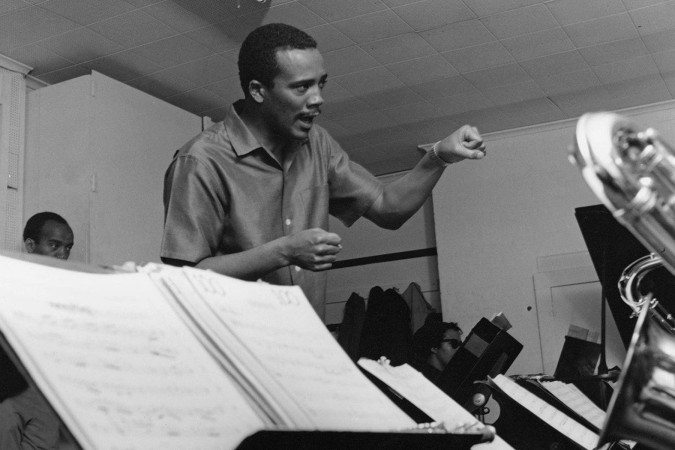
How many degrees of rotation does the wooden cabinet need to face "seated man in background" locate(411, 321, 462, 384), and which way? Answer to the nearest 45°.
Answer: approximately 45° to its left

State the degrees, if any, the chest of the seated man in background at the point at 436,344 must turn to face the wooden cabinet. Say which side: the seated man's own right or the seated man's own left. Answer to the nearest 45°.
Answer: approximately 135° to the seated man's own right

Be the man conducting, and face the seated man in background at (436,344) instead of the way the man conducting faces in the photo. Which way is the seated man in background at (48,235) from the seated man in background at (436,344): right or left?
left

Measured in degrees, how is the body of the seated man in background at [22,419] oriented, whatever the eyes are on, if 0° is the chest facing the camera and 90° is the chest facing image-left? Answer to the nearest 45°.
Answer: approximately 315°

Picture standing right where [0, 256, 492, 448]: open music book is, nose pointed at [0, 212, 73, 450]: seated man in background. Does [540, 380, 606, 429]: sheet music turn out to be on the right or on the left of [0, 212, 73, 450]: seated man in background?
right
